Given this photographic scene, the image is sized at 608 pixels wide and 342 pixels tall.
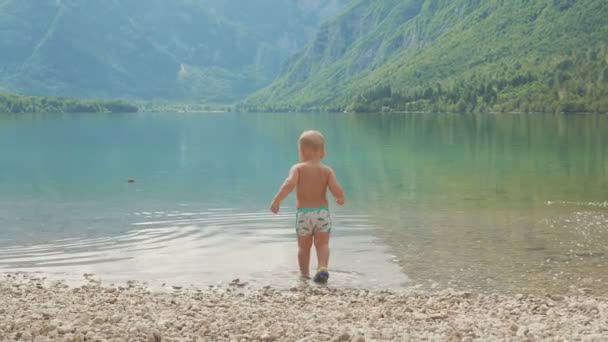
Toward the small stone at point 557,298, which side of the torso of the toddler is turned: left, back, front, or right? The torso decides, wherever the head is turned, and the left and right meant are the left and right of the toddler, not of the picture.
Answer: right

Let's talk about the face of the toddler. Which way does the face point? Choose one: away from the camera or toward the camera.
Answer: away from the camera

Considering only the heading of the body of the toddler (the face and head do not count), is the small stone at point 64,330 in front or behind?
behind

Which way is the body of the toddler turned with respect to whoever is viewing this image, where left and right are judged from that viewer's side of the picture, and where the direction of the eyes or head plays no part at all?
facing away from the viewer

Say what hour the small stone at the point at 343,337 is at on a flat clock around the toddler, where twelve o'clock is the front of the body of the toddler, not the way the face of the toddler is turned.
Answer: The small stone is roughly at 6 o'clock from the toddler.

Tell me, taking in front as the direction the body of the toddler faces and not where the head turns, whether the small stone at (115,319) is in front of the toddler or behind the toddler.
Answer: behind

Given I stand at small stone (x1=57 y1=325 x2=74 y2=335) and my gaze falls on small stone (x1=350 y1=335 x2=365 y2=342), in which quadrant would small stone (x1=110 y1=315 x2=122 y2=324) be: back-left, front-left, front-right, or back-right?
front-left

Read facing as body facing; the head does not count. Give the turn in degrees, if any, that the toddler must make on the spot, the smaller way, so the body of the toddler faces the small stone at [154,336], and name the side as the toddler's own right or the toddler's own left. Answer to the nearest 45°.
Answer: approximately 135° to the toddler's own left

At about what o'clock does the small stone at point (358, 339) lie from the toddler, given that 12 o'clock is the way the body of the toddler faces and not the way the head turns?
The small stone is roughly at 6 o'clock from the toddler.
